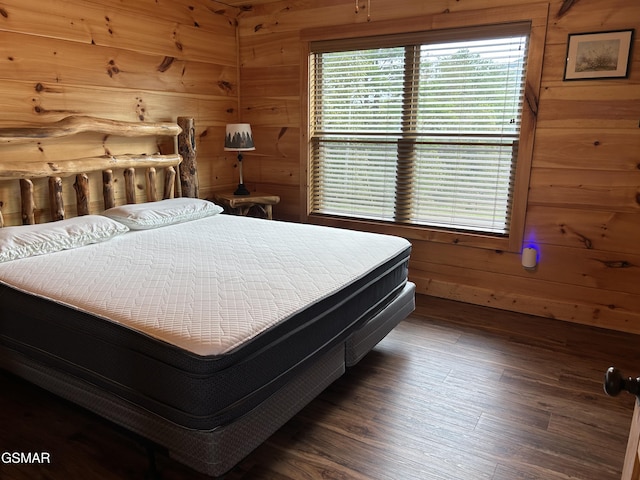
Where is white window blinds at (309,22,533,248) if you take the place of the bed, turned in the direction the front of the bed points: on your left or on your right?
on your left

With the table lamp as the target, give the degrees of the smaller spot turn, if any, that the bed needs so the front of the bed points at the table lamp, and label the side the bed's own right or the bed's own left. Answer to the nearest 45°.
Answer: approximately 135° to the bed's own left

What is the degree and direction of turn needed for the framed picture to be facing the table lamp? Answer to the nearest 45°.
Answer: approximately 90° to its right

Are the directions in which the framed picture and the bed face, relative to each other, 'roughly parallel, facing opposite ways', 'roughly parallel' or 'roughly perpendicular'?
roughly perpendicular

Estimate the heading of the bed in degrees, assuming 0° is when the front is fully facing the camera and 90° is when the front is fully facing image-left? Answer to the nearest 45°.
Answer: approximately 315°

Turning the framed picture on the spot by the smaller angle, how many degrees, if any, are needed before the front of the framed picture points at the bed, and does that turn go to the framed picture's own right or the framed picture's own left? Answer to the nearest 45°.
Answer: approximately 45° to the framed picture's own right

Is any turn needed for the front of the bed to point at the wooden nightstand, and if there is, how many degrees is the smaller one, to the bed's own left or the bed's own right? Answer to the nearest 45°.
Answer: approximately 135° to the bed's own left

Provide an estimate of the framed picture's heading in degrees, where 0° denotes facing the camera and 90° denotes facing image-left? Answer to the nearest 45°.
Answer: approximately 0°

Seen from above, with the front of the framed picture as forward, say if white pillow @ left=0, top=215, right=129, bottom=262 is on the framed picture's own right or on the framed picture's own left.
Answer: on the framed picture's own right
